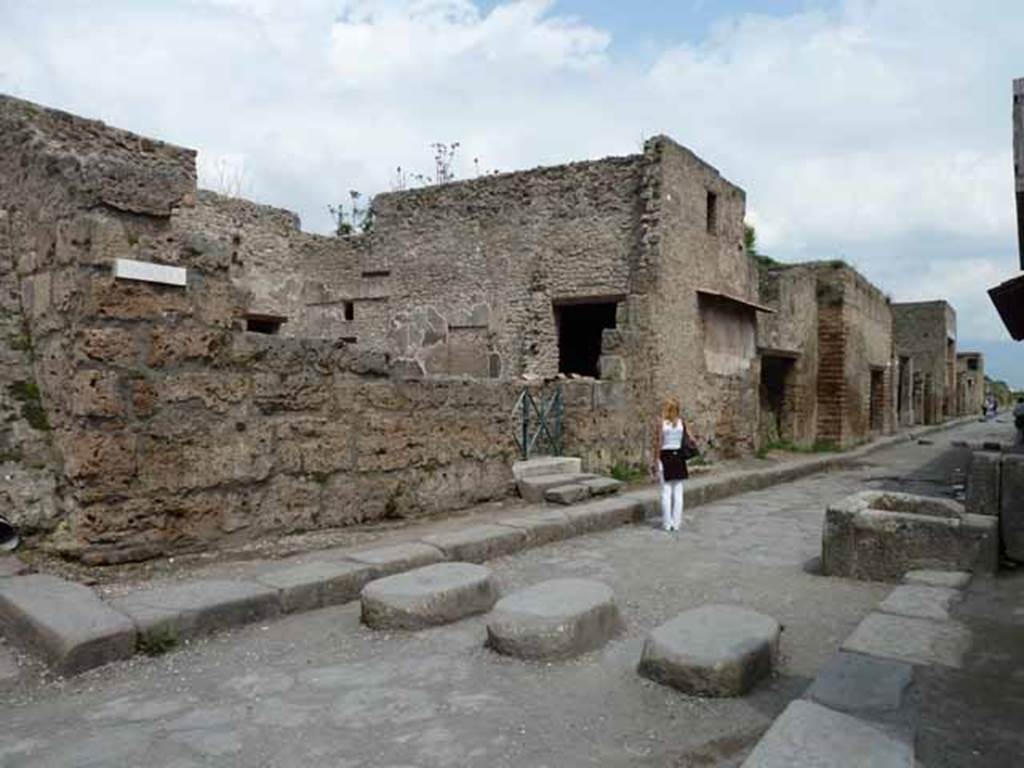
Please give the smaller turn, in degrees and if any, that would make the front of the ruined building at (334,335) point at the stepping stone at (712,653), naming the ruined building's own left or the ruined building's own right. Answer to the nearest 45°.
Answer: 0° — it already faces it

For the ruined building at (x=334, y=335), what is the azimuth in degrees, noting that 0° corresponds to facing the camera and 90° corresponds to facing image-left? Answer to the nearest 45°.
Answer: approximately 315°
